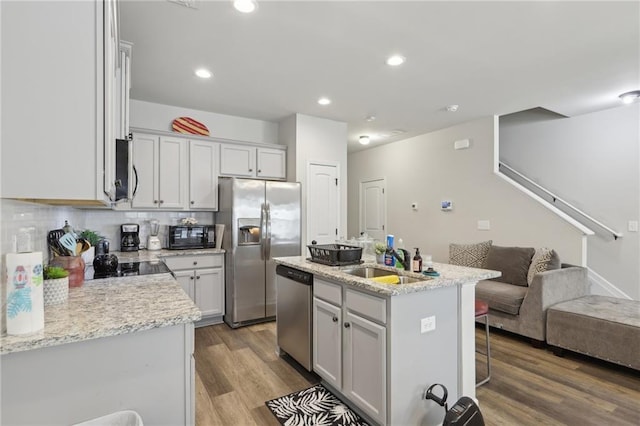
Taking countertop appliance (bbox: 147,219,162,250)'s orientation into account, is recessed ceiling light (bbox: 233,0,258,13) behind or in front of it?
in front

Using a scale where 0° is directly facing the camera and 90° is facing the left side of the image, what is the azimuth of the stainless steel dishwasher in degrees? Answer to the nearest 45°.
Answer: approximately 45°

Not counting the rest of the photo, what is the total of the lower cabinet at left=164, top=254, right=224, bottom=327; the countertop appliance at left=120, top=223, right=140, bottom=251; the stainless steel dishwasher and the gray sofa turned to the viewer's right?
0

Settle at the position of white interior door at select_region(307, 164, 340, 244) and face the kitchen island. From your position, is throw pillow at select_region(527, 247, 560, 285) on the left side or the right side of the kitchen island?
left

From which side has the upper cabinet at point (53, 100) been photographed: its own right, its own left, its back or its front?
right

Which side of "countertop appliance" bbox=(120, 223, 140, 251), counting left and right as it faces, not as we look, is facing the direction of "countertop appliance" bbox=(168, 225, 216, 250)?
left

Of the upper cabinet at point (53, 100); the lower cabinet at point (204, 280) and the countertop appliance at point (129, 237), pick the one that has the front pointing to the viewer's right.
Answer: the upper cabinet

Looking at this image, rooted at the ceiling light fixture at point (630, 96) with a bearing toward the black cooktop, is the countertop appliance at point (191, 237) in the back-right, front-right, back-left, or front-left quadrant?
front-right

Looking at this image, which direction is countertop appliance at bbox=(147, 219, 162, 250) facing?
toward the camera

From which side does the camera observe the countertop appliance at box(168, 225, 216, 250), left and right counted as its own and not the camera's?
front

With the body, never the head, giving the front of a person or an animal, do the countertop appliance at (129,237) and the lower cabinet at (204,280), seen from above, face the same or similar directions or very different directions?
same or similar directions

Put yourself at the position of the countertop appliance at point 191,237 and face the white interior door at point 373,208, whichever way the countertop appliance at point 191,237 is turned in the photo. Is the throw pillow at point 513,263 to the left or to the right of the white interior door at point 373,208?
right

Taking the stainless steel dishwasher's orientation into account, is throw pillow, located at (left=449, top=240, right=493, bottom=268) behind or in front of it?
behind

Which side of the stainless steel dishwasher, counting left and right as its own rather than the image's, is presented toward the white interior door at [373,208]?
back
